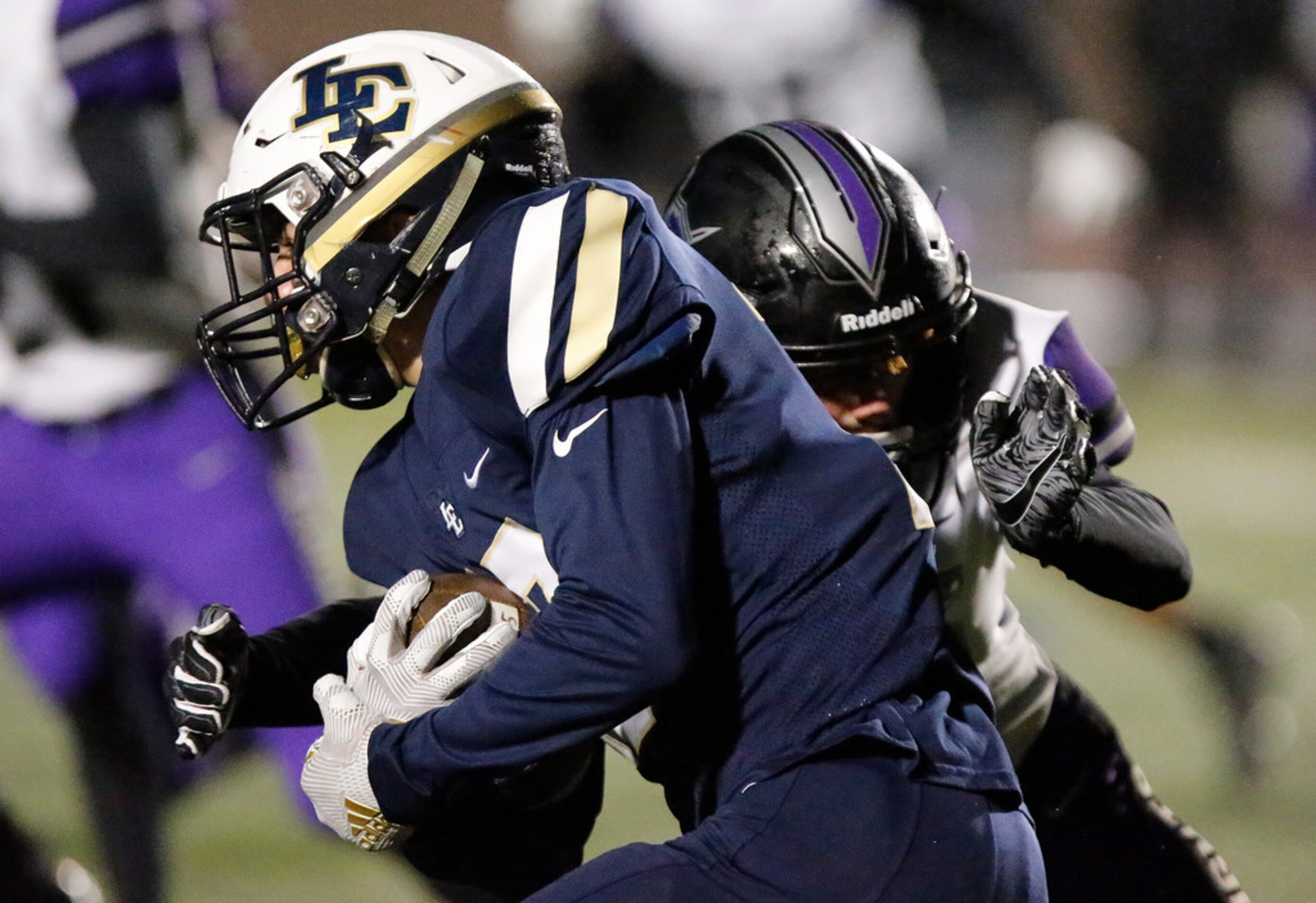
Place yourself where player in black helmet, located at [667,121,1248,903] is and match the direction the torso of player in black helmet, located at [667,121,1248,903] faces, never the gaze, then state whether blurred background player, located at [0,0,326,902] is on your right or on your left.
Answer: on your right
